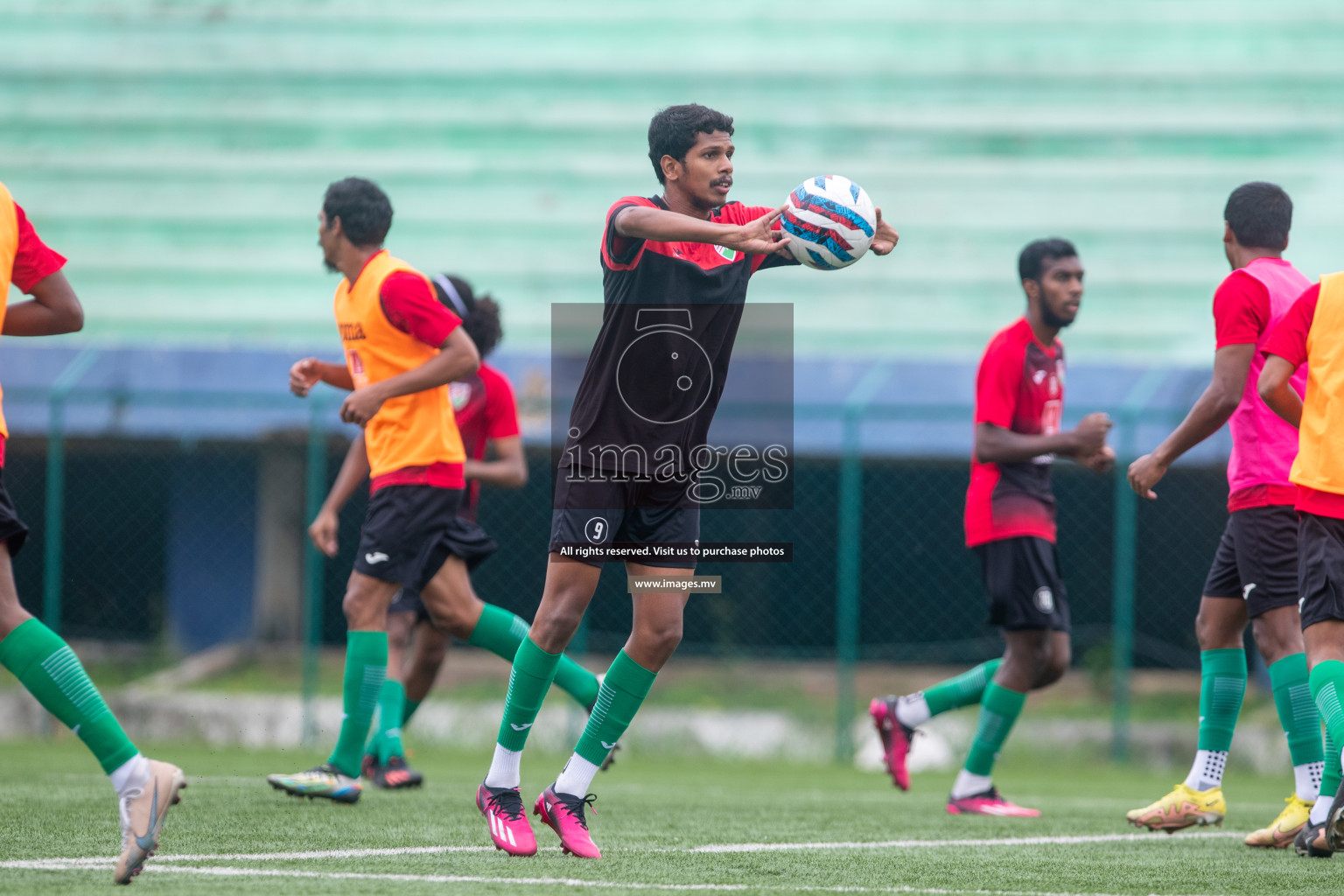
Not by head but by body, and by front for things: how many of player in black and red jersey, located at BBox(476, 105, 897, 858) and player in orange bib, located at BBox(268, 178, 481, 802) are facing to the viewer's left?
1

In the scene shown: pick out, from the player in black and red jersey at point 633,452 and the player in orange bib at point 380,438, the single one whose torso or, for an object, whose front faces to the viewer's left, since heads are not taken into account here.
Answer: the player in orange bib

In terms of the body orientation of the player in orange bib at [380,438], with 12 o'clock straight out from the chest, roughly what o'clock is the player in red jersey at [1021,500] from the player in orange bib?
The player in red jersey is roughly at 6 o'clock from the player in orange bib.

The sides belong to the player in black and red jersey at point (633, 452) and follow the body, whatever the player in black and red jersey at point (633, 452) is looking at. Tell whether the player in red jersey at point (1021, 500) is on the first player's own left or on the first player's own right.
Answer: on the first player's own left

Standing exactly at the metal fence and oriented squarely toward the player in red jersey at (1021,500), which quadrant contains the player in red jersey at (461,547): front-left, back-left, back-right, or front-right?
front-right

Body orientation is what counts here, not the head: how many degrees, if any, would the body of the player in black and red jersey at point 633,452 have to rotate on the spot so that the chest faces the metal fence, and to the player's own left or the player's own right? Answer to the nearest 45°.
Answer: approximately 135° to the player's own left

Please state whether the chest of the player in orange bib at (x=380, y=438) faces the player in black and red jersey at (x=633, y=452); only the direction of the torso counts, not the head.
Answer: no

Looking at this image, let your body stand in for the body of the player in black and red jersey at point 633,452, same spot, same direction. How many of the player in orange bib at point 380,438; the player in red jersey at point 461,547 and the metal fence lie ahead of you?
0

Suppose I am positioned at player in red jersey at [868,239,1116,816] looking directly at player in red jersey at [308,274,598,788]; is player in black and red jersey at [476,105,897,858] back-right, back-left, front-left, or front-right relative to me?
front-left

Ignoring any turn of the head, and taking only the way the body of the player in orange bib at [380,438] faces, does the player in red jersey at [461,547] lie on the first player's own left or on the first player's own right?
on the first player's own right

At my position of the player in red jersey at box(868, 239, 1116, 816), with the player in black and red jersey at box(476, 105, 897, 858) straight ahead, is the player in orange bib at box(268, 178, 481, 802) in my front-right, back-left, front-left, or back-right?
front-right

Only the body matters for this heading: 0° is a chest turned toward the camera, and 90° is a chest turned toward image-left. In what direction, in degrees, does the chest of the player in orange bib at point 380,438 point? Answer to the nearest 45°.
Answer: approximately 90°
